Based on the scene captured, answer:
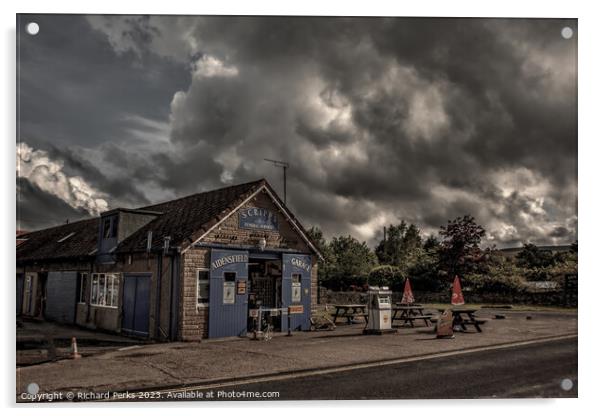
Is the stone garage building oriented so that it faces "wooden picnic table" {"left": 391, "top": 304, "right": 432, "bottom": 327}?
no

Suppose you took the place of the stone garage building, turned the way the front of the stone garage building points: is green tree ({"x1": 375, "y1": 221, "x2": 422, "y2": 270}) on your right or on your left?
on your left

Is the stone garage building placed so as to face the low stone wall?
no

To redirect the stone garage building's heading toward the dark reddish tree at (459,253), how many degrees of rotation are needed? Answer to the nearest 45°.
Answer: approximately 90° to its left

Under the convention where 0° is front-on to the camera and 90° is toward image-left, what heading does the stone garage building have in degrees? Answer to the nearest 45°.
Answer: approximately 315°

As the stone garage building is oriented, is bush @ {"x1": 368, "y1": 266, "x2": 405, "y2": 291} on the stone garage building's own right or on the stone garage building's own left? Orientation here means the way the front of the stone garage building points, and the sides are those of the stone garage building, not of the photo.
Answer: on the stone garage building's own left

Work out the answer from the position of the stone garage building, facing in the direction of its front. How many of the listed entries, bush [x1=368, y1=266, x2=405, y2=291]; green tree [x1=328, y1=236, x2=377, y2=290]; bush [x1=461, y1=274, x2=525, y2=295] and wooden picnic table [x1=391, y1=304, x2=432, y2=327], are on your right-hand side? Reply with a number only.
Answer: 0

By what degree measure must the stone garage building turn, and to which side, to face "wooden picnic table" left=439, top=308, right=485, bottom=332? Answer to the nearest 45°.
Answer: approximately 45° to its left

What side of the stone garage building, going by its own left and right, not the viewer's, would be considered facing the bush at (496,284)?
left
